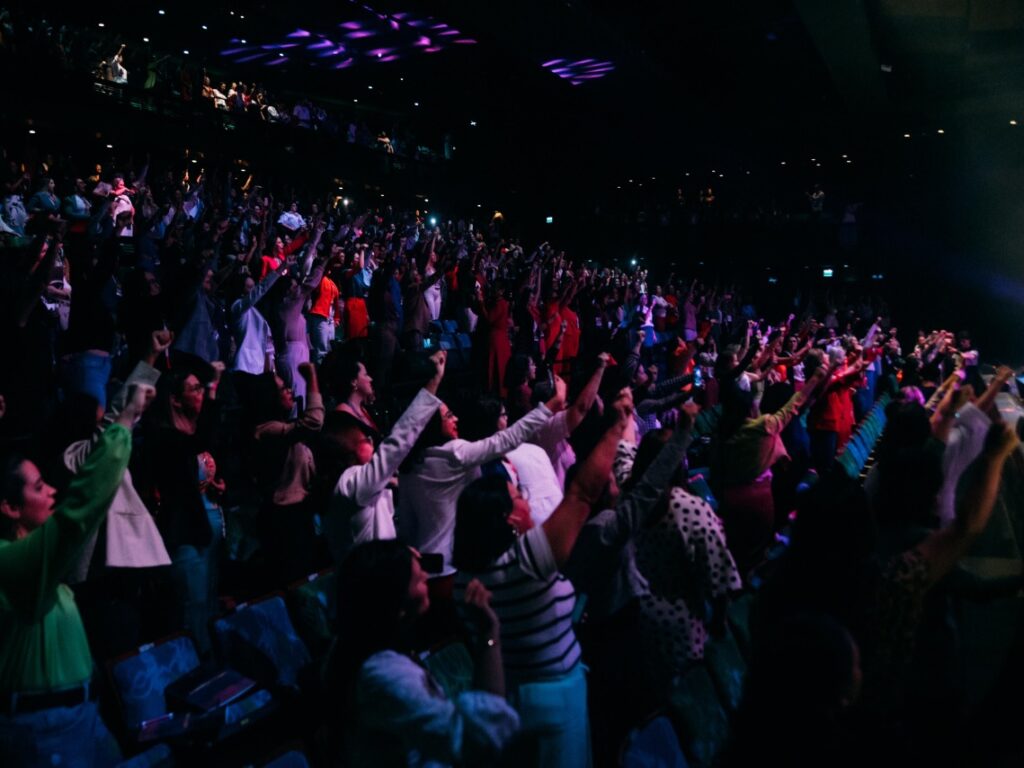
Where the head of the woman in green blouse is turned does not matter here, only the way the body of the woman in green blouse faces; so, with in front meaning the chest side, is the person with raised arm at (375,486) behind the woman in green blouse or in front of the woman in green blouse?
in front

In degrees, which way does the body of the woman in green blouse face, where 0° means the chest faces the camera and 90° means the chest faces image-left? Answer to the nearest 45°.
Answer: approximately 270°

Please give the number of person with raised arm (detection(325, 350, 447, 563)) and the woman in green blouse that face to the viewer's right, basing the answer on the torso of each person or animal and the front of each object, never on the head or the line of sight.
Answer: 2

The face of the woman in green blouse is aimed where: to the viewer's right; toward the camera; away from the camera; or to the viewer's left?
to the viewer's right

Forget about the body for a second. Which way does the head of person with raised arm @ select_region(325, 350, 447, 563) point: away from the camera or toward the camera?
away from the camera

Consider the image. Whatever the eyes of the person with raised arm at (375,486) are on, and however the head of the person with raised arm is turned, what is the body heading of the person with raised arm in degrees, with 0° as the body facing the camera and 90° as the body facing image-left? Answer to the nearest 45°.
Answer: approximately 270°

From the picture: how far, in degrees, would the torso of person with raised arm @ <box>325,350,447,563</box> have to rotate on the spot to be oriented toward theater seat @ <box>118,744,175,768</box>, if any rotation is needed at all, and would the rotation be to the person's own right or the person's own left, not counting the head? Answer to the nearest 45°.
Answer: approximately 135° to the person's own right
